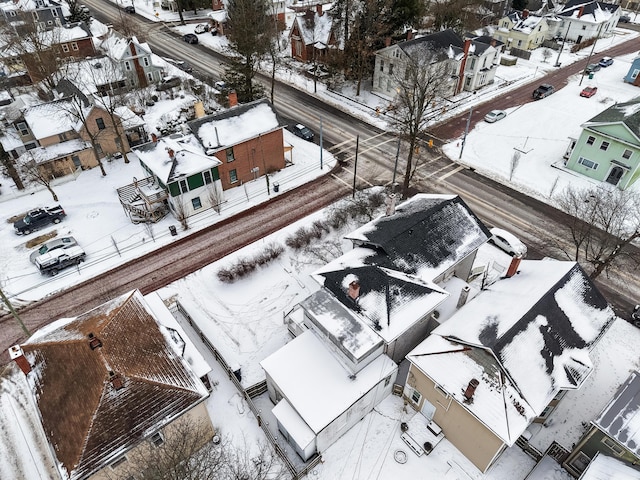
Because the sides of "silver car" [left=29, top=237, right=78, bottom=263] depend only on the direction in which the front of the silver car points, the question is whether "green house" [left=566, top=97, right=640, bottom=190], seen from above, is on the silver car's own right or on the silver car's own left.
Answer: on the silver car's own left

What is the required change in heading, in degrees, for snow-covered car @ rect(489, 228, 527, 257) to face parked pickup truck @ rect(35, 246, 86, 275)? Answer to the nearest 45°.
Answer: approximately 90° to its right

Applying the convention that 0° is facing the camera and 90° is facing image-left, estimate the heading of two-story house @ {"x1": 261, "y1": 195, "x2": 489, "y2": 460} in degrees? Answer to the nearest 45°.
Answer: approximately 225°

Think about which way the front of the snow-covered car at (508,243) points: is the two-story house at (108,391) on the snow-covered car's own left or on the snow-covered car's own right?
on the snow-covered car's own right
